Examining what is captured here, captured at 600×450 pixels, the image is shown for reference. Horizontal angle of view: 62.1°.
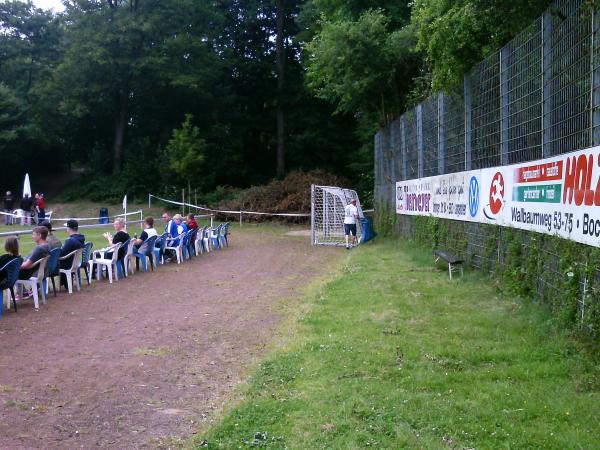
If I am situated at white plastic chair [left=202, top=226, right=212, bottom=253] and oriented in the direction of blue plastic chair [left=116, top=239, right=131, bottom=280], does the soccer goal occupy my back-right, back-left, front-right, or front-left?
back-left

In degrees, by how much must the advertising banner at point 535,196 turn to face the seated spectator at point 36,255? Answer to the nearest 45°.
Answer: approximately 45° to its right
